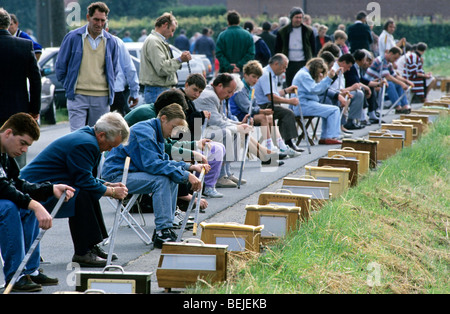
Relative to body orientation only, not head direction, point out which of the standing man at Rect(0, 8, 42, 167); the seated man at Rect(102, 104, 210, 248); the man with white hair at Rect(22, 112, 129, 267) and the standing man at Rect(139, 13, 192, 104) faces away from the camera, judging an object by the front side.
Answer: the standing man at Rect(0, 8, 42, 167)

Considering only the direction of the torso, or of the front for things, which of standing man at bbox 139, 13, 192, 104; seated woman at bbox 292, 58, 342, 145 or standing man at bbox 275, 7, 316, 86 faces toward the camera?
standing man at bbox 275, 7, 316, 86

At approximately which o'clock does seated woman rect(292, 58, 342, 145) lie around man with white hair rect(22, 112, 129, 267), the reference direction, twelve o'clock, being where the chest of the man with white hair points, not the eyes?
The seated woman is roughly at 10 o'clock from the man with white hair.

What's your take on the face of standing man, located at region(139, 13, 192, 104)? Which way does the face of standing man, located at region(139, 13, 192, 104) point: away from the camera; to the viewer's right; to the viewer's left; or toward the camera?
to the viewer's right

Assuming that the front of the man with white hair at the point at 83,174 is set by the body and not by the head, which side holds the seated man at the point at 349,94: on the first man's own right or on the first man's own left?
on the first man's own left

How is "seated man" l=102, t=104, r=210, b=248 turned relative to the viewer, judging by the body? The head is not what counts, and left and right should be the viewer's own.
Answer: facing to the right of the viewer

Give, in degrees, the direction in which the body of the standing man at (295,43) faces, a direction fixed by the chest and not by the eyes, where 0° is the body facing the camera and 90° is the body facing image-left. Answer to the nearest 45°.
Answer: approximately 0°

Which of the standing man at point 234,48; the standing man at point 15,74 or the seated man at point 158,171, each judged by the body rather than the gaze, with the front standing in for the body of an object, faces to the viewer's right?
the seated man

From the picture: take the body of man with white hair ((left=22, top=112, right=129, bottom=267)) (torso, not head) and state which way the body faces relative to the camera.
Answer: to the viewer's right

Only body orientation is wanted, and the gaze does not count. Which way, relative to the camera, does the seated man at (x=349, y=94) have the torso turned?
to the viewer's right

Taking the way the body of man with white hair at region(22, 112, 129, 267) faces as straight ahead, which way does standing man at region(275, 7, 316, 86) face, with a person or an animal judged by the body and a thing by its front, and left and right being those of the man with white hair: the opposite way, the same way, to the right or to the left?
to the right

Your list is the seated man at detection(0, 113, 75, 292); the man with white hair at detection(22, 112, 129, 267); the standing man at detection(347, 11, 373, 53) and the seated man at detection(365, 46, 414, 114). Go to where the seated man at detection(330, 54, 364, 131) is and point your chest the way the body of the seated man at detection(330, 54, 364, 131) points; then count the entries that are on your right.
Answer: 2

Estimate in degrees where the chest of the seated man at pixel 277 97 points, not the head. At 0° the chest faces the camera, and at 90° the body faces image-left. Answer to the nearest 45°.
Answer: approximately 270°

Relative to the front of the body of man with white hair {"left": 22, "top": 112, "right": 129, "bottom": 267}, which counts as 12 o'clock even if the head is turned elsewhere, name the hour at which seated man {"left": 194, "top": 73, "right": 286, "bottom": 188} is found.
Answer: The seated man is roughly at 10 o'clock from the man with white hair.

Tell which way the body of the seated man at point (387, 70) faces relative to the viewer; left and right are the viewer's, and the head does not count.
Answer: facing the viewer and to the right of the viewer
